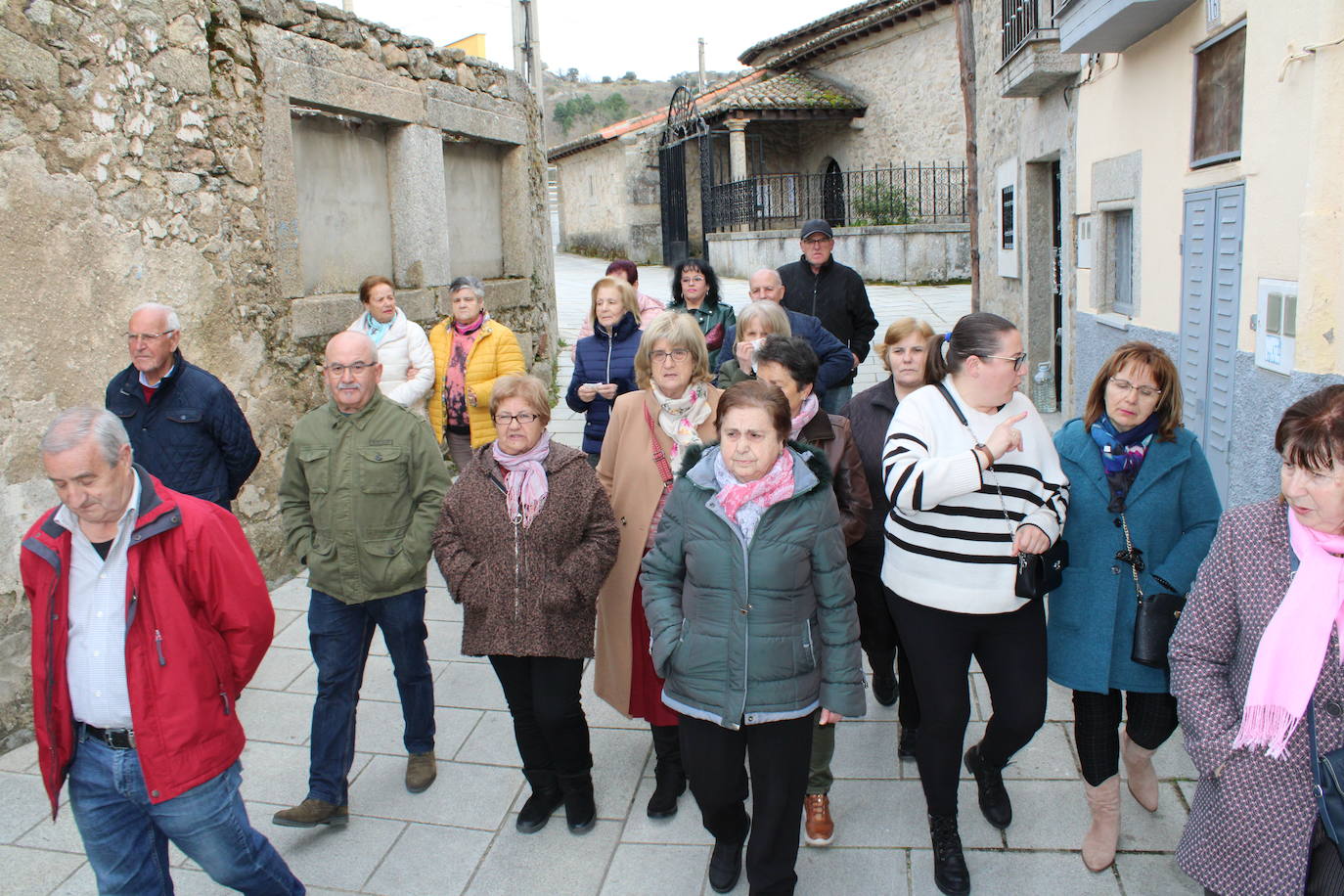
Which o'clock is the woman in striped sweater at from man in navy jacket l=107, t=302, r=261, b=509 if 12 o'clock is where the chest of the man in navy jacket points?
The woman in striped sweater is roughly at 9 o'clock from the man in navy jacket.

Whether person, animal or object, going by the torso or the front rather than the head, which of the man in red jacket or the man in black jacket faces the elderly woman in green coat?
the man in black jacket

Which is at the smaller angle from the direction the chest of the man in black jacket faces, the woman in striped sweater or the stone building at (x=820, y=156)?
the woman in striped sweater

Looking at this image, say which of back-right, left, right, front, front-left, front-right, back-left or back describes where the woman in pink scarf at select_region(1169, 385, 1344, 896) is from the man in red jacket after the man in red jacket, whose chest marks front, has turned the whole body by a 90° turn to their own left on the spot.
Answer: front

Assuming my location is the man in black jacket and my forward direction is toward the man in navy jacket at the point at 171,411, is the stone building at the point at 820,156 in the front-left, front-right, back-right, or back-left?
back-right

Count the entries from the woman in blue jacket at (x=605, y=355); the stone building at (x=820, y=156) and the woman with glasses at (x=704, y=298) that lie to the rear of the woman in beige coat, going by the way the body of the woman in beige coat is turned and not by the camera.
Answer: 3

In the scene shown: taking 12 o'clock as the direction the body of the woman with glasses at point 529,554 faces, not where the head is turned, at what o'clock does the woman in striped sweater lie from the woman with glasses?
The woman in striped sweater is roughly at 10 o'clock from the woman with glasses.

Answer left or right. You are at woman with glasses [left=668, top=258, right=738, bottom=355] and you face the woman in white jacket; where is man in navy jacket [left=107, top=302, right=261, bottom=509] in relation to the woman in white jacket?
left

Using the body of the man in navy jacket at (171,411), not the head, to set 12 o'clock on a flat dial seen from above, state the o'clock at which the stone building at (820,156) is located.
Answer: The stone building is roughly at 6 o'clock from the man in navy jacket.
